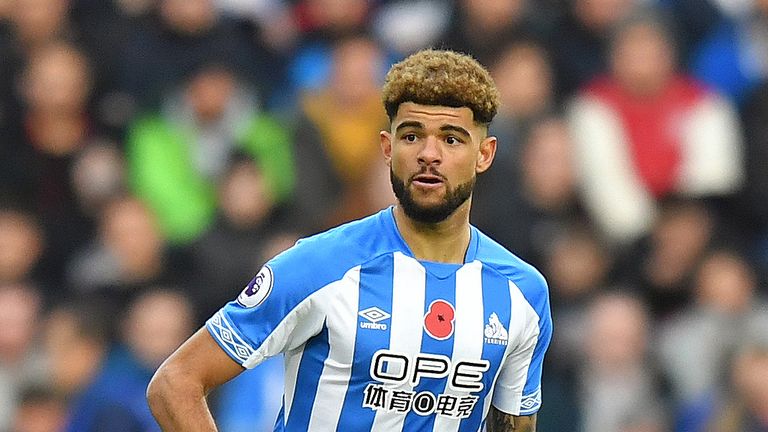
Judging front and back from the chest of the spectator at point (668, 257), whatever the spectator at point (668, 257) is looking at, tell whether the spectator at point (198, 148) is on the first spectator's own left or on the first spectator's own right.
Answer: on the first spectator's own right

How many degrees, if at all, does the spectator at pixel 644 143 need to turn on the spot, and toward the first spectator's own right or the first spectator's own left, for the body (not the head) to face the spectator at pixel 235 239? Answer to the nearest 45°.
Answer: approximately 45° to the first spectator's own right

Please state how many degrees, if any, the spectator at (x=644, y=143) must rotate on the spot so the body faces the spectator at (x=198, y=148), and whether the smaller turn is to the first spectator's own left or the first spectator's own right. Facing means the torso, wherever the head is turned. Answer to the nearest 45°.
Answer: approximately 90° to the first spectator's own right

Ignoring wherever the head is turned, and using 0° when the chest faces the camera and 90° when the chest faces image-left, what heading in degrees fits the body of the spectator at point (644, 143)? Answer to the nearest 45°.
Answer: approximately 0°

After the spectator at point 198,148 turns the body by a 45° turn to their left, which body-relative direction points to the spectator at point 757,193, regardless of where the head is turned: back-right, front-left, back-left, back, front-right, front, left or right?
front-left
